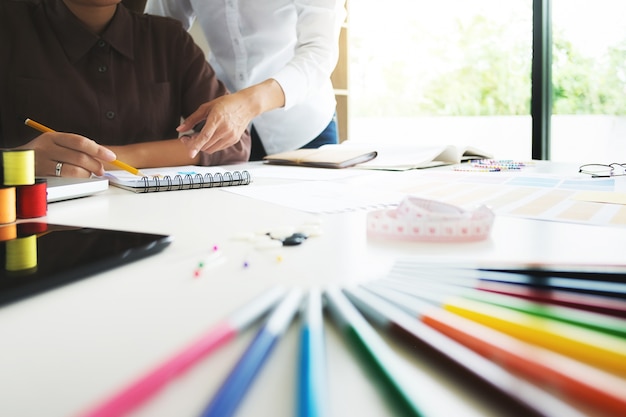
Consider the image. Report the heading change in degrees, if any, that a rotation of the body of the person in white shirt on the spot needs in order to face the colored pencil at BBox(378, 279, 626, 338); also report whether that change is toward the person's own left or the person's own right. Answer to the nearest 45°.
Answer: approximately 45° to the person's own left

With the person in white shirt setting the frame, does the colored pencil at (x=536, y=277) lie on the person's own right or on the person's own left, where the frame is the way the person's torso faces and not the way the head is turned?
on the person's own left

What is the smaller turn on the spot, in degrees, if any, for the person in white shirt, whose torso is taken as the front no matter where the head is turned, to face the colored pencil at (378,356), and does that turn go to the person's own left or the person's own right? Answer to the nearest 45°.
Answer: approximately 45° to the person's own left

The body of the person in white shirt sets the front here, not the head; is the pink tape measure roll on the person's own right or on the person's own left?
on the person's own left

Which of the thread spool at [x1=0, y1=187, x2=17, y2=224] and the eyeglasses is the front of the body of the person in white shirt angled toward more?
the thread spool

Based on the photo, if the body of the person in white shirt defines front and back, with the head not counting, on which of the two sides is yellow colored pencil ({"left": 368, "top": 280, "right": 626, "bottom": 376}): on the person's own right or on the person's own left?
on the person's own left

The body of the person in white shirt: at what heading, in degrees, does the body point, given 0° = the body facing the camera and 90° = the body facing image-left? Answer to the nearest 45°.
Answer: approximately 45°

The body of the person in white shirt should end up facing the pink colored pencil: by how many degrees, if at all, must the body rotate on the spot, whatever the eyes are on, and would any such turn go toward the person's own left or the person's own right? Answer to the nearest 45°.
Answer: approximately 45° to the person's own left
